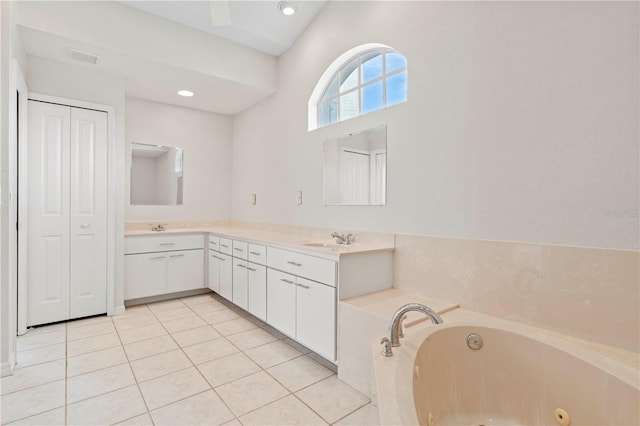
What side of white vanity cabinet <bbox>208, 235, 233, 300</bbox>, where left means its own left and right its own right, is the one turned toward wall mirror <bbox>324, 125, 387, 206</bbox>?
left

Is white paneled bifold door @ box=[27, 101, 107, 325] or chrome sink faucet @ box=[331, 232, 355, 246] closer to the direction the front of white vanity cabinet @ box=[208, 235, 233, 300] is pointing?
the white paneled bifold door

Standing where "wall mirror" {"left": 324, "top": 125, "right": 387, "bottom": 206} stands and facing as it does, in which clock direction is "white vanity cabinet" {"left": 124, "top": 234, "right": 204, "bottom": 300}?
The white vanity cabinet is roughly at 2 o'clock from the wall mirror.

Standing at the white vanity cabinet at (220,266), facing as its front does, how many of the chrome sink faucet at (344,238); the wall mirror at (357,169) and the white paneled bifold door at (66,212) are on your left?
2

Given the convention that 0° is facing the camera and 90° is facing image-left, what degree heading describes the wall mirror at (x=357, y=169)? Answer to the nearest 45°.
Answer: approximately 45°

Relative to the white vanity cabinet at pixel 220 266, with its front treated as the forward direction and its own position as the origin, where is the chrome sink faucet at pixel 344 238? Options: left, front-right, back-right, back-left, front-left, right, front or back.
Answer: left
